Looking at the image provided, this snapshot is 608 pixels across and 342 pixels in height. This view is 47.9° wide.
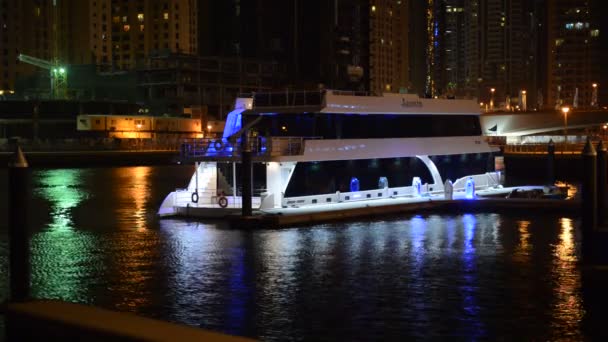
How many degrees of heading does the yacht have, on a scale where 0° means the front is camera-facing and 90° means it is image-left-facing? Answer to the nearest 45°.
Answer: approximately 225°

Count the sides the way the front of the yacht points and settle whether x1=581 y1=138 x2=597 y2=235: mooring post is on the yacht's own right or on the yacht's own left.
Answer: on the yacht's own right

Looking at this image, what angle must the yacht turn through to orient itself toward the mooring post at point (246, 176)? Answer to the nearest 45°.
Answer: approximately 180°

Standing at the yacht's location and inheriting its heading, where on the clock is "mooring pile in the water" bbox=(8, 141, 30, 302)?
The mooring pile in the water is roughly at 5 o'clock from the yacht.
